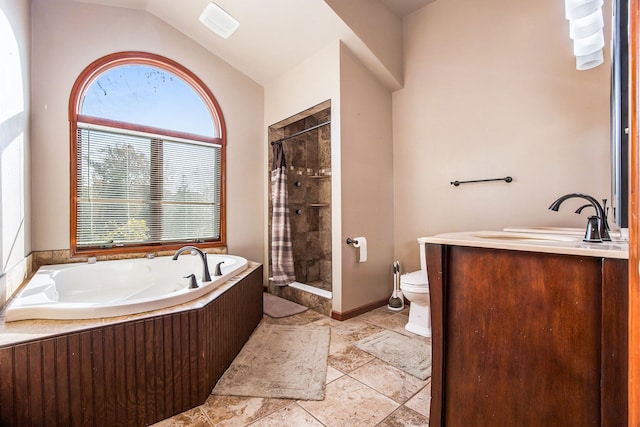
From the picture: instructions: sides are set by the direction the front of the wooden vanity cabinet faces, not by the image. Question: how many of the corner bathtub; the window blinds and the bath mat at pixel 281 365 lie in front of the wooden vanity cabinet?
3

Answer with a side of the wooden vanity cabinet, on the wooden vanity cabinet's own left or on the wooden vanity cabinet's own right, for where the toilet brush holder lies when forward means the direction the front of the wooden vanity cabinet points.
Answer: on the wooden vanity cabinet's own right

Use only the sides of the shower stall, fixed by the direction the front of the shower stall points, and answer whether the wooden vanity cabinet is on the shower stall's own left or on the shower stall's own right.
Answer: on the shower stall's own left

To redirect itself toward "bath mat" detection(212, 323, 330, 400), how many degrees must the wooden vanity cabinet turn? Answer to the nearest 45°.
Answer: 0° — it already faces it

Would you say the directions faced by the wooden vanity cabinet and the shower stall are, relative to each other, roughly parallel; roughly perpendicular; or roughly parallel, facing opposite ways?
roughly perpendicular

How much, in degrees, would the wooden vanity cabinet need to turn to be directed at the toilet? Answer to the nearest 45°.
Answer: approximately 45° to its right

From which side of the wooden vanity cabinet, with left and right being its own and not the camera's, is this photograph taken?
left

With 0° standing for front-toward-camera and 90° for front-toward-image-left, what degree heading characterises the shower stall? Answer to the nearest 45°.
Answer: approximately 45°
